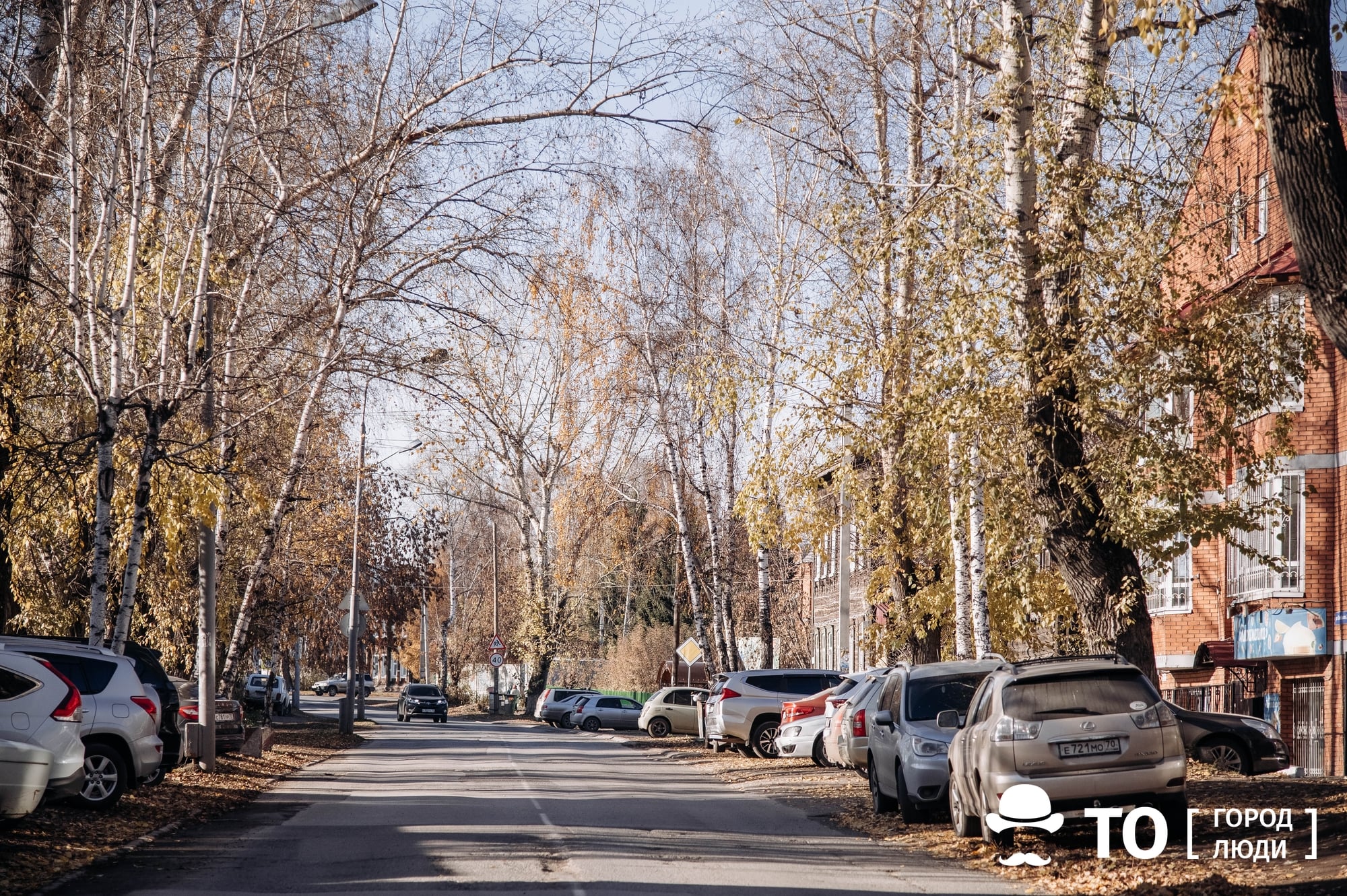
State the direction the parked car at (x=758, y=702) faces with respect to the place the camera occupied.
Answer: facing away from the viewer and to the right of the viewer

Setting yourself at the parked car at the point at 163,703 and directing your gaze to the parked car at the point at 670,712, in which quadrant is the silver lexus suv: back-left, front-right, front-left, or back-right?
back-right

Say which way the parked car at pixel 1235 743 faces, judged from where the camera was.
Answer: facing to the right of the viewer

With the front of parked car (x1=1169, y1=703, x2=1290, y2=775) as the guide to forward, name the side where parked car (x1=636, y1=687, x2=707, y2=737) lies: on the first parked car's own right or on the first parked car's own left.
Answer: on the first parked car's own left

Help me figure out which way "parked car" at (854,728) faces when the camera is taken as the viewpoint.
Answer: facing away from the viewer and to the right of the viewer
